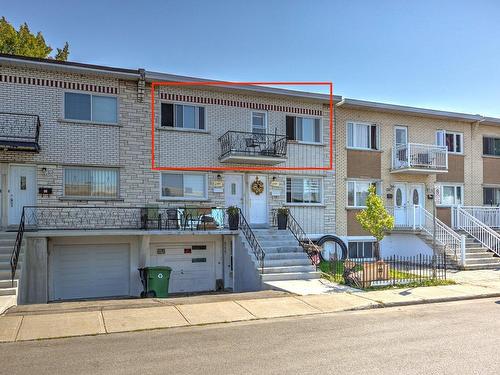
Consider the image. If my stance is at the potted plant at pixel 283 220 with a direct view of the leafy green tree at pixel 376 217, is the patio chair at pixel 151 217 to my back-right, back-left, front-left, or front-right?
back-right

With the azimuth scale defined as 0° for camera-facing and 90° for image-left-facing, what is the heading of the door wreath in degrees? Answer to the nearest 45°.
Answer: approximately 0°

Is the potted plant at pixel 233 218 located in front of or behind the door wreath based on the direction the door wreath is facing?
in front

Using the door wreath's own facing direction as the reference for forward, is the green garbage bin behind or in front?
in front

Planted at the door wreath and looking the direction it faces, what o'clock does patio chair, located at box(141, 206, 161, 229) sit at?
The patio chair is roughly at 2 o'clock from the door wreath.

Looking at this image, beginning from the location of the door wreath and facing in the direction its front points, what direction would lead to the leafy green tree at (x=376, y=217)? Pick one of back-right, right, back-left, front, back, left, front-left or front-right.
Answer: front-left

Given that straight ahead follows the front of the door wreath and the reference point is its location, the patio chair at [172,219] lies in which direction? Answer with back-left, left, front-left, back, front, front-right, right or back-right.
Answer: front-right

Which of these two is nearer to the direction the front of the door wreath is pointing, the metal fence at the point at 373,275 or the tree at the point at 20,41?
the metal fence
